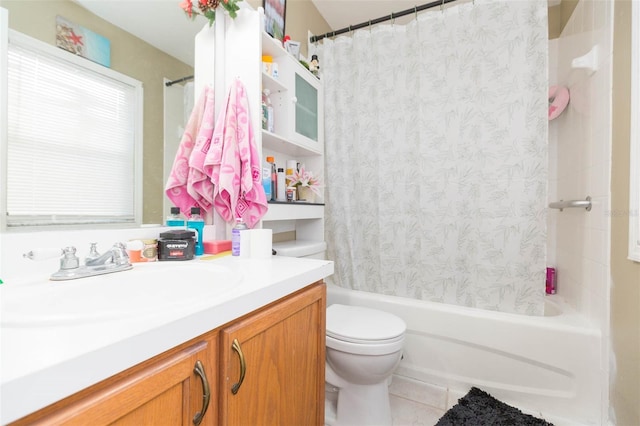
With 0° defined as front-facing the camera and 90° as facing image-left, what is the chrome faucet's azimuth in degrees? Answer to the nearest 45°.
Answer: approximately 315°

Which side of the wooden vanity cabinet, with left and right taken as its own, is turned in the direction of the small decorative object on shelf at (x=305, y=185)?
left

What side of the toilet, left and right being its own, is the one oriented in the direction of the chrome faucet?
right

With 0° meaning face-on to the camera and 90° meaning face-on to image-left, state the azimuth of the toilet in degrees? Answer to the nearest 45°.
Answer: approximately 315°

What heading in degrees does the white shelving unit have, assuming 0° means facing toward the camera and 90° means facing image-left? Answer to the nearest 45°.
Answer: approximately 315°

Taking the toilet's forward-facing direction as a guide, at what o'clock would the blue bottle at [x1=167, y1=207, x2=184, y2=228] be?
The blue bottle is roughly at 4 o'clock from the toilet.

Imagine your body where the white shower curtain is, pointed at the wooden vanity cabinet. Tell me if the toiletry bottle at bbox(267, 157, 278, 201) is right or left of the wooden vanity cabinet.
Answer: right

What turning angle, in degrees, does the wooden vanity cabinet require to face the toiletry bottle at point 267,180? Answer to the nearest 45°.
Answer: approximately 135° to its left
